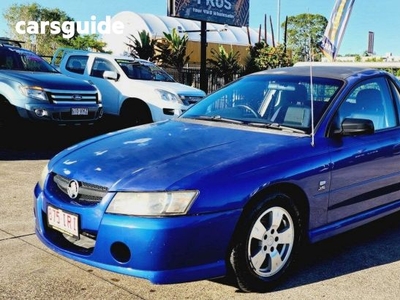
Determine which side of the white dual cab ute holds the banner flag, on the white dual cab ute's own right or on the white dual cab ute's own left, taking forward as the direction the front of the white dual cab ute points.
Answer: on the white dual cab ute's own left

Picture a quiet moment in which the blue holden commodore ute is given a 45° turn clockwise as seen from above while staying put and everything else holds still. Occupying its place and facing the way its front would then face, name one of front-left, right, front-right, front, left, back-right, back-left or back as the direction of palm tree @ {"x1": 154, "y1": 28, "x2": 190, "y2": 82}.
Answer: right

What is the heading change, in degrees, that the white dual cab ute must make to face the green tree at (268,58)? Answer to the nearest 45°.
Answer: approximately 90° to its left

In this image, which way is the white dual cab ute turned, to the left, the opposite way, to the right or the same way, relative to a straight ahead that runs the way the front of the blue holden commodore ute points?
to the left

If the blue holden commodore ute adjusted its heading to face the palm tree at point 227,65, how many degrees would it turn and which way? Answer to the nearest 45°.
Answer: approximately 135° to its right

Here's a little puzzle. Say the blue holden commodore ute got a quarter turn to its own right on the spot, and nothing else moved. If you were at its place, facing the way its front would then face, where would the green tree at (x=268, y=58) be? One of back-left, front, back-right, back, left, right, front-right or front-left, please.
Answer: front-right

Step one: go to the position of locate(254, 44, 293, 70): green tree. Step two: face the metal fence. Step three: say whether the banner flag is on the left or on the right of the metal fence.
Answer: left

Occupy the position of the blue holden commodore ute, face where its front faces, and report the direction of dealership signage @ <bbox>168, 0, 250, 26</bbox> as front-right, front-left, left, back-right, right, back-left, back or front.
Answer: back-right

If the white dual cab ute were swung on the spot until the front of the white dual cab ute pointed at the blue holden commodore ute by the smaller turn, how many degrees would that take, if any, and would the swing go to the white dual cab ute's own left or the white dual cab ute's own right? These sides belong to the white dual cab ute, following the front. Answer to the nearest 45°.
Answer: approximately 45° to the white dual cab ute's own right

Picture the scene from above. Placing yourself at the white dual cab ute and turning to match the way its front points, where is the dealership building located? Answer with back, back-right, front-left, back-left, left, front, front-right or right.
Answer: back-left

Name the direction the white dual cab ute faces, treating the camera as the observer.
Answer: facing the viewer and to the right of the viewer

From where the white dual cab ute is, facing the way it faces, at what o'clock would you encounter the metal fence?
The metal fence is roughly at 8 o'clock from the white dual cab ute.

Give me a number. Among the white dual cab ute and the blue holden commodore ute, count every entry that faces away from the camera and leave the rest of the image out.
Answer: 0
